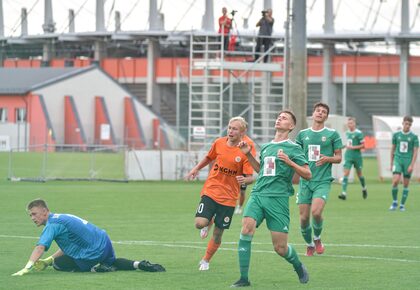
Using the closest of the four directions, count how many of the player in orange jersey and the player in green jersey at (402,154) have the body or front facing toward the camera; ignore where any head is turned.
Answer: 2

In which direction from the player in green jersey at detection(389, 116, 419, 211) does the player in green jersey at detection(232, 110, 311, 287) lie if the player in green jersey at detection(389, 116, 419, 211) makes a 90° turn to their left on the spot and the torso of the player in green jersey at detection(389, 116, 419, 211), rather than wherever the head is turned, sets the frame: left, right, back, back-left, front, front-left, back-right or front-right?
right

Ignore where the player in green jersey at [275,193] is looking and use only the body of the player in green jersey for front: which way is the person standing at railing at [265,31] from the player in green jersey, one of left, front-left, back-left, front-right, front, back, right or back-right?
back-right

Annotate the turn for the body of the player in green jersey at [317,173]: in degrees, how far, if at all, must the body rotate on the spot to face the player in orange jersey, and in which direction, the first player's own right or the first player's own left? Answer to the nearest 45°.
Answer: approximately 45° to the first player's own right

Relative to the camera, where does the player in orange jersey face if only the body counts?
toward the camera

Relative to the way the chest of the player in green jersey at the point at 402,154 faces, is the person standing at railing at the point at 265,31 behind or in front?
behind

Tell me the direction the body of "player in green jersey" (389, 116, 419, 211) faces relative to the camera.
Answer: toward the camera

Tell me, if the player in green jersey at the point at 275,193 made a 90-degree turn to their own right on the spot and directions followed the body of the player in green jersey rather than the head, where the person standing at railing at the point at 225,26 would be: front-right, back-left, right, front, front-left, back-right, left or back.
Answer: front-right

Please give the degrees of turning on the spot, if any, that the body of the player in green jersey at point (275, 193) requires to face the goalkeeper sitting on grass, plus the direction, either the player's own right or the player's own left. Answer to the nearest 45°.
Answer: approximately 45° to the player's own right

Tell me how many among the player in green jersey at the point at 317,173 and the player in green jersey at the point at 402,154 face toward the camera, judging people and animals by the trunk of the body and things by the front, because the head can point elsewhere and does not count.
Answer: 2

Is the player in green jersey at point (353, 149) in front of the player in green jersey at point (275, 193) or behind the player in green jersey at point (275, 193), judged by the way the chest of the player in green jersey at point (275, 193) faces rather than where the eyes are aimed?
behind

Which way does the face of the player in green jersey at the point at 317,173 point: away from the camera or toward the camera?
toward the camera

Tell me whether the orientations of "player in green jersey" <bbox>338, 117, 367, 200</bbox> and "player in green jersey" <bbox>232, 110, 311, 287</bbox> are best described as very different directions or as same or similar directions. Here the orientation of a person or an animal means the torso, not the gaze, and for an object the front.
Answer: same or similar directions

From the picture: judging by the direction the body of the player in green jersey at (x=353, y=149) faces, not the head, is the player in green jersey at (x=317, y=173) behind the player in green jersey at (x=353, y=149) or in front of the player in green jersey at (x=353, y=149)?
in front

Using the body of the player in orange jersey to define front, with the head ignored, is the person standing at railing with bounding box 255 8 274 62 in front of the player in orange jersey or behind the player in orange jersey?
behind

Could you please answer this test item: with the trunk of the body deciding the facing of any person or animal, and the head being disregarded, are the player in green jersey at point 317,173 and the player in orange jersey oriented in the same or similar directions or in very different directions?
same or similar directions

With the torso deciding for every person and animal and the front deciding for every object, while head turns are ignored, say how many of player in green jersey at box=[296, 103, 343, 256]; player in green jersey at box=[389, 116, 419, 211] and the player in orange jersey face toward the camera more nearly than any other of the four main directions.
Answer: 3

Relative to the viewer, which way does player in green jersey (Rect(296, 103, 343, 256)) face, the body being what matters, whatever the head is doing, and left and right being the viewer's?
facing the viewer
